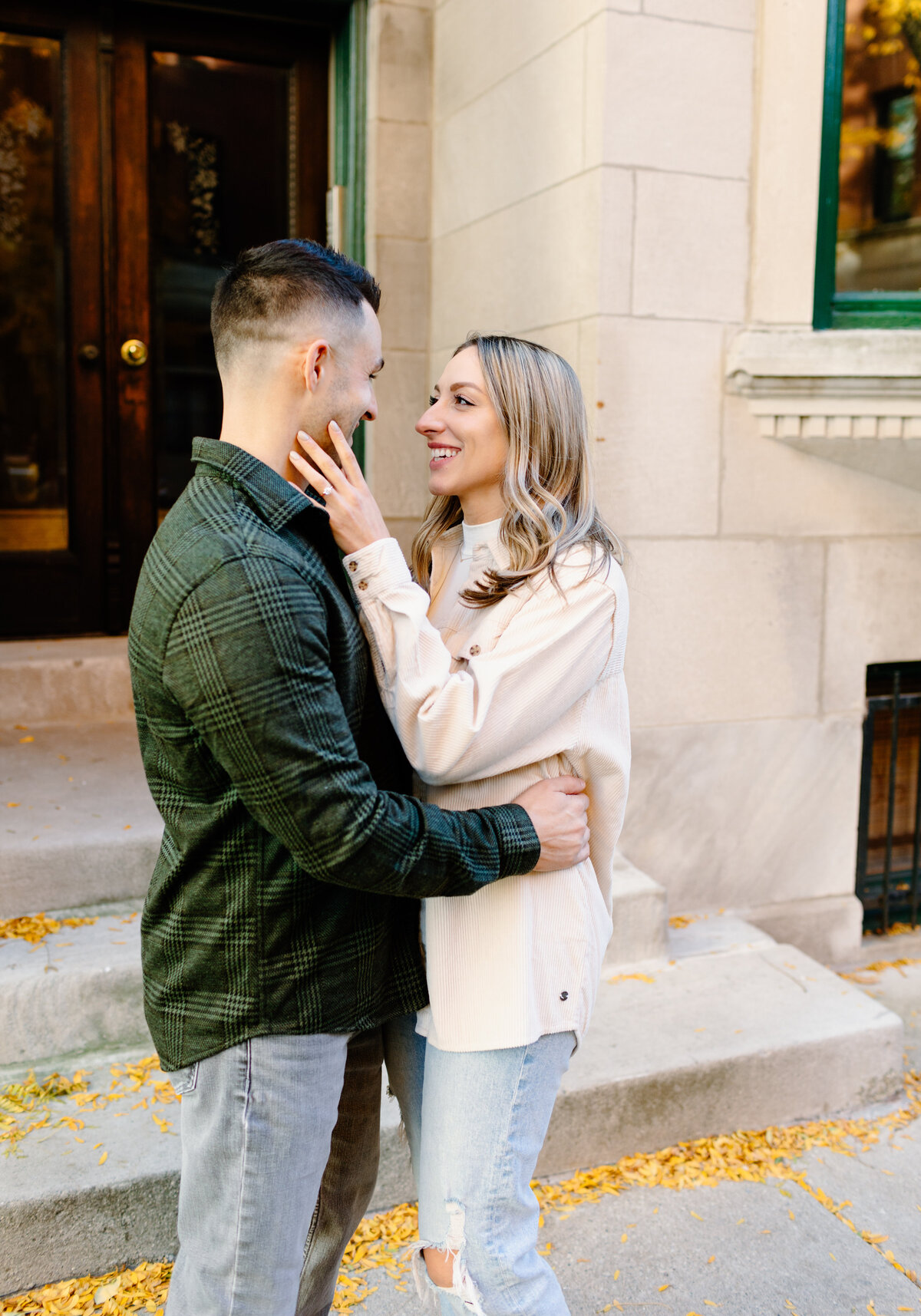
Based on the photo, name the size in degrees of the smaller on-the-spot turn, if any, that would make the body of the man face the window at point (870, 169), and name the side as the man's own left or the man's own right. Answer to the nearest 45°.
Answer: approximately 45° to the man's own left

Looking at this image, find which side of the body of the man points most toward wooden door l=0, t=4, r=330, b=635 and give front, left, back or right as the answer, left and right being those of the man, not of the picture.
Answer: left

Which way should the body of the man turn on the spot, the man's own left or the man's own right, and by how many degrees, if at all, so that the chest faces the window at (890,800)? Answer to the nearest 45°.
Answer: approximately 45° to the man's own left

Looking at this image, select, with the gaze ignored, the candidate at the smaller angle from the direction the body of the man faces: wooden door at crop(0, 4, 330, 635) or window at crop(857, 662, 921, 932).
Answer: the window

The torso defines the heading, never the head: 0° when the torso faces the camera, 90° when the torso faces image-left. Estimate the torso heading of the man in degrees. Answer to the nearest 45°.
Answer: approximately 270°

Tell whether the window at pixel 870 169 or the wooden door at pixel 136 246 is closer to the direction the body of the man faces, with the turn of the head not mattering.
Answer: the window

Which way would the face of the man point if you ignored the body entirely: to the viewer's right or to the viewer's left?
to the viewer's right
